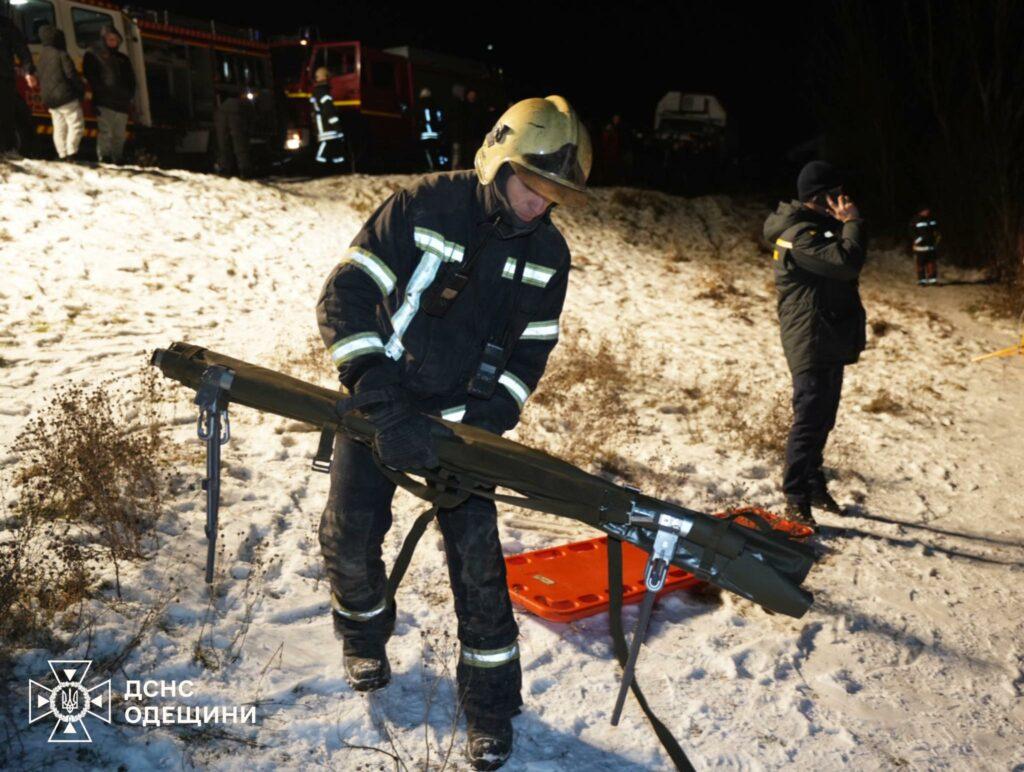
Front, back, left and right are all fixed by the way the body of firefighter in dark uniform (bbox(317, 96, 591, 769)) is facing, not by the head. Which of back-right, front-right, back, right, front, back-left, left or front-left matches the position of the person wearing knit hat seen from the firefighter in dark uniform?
left

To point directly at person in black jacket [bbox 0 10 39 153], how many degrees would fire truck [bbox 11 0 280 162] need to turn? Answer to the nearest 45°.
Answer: approximately 45° to its left

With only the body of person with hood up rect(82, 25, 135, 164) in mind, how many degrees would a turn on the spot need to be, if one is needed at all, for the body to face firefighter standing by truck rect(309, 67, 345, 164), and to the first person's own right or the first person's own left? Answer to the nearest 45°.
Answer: approximately 135° to the first person's own left

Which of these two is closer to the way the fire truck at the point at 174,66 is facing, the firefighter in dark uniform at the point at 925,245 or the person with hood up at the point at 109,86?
the person with hood up

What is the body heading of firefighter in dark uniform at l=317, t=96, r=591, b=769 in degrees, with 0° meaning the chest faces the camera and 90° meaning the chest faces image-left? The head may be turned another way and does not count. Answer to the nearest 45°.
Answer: approximately 315°

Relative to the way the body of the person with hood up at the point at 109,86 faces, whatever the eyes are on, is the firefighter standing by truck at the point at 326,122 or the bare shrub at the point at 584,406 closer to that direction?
the bare shrub

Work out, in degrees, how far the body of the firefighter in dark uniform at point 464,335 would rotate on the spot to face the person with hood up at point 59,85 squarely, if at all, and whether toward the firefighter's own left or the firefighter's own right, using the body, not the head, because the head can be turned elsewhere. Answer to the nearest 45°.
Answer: approximately 180°

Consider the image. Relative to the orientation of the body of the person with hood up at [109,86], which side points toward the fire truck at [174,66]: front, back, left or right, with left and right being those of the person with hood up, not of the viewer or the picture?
back

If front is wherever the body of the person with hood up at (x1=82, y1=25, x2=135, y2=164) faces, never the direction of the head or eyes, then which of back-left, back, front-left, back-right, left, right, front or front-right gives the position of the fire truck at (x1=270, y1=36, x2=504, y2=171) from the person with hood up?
back-left

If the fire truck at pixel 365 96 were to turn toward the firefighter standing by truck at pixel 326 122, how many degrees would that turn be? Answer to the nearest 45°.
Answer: approximately 45° to its left
